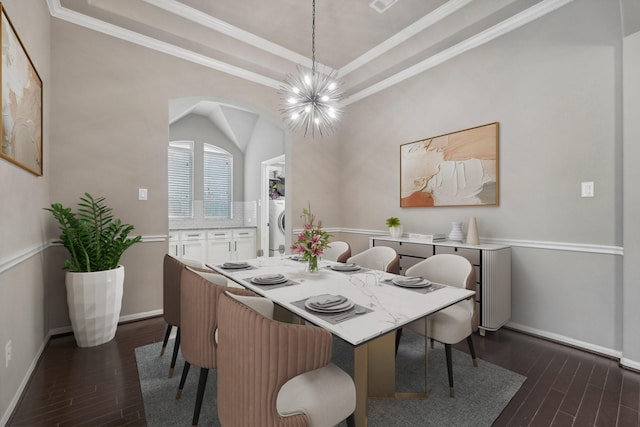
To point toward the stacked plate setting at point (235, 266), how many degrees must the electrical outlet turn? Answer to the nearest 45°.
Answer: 0° — it already faces it

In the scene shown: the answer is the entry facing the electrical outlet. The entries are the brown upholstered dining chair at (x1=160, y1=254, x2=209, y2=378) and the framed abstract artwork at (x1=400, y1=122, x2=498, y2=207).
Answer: the framed abstract artwork

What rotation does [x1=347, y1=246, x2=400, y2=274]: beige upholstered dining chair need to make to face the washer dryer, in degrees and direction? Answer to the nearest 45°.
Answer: approximately 90° to its right

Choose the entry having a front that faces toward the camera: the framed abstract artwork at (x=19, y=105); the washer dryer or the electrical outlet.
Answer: the washer dryer

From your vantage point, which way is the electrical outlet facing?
to the viewer's right

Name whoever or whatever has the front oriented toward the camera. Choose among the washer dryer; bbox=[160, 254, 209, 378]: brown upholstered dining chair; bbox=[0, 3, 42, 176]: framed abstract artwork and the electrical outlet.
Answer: the washer dryer

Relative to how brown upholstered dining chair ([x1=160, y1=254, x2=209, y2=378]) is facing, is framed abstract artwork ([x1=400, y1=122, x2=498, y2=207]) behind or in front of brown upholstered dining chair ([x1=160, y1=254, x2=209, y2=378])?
in front

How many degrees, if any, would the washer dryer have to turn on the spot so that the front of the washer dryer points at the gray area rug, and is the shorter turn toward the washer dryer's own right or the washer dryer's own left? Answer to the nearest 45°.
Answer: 0° — it already faces it

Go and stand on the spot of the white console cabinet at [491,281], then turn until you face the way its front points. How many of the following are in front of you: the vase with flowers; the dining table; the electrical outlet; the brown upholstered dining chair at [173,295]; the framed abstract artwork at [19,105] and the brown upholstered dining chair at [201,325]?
6

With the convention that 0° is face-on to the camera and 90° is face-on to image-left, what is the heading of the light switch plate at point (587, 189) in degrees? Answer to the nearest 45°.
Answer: approximately 0°

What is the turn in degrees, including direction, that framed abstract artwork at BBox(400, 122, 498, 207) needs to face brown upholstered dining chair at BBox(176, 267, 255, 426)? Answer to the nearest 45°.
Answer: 0° — it already faces it

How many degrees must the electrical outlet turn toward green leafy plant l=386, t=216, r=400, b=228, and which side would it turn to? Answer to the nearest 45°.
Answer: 0° — it already faces it

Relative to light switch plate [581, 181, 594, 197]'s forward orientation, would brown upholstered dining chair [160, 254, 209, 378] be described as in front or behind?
in front

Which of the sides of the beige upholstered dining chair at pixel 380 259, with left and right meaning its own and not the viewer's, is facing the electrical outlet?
front

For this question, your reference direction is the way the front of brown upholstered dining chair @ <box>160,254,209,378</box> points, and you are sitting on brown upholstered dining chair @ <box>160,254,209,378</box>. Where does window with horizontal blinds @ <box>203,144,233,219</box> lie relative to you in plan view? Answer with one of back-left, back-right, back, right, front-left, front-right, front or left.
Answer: left

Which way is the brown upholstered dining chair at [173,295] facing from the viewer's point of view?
to the viewer's right

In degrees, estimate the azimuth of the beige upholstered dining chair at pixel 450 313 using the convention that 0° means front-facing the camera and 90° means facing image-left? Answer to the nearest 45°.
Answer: approximately 45°
